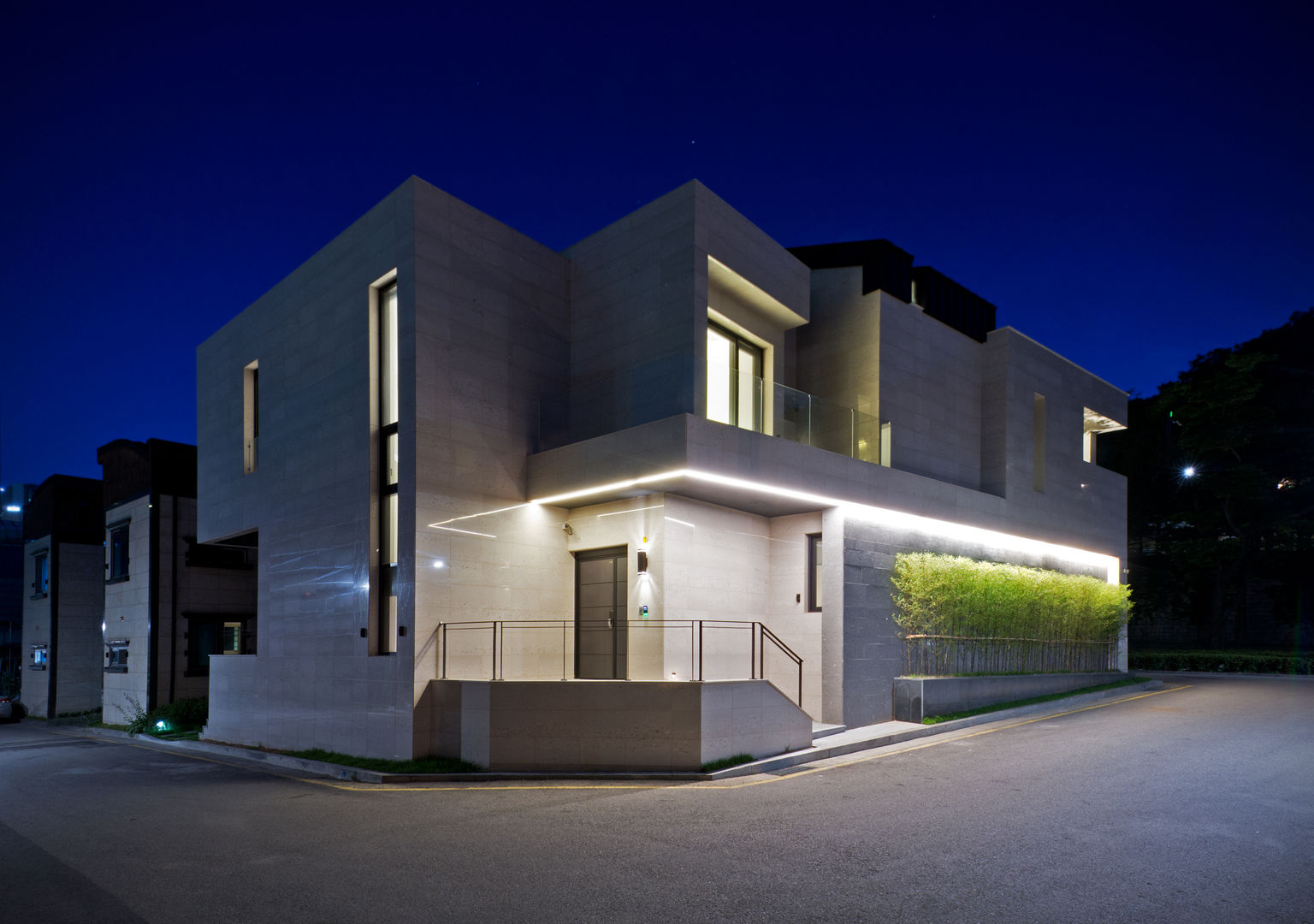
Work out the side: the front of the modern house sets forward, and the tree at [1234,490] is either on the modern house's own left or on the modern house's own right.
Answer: on the modern house's own left

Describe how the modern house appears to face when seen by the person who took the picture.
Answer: facing the viewer and to the right of the viewer

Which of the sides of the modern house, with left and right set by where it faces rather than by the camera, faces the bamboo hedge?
left

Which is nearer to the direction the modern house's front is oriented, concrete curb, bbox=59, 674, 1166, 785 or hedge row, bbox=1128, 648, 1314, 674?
the concrete curb
